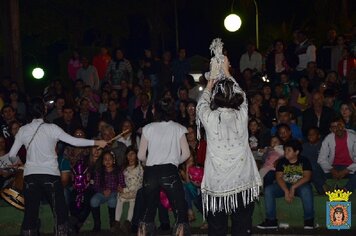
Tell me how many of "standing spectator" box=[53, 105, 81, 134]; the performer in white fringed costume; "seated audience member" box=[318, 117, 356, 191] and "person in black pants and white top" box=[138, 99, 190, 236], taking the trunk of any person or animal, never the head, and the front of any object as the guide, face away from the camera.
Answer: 2

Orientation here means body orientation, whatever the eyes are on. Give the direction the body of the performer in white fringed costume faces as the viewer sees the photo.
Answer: away from the camera

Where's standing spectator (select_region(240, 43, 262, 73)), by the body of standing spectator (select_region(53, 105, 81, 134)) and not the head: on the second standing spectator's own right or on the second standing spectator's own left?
on the second standing spectator's own left

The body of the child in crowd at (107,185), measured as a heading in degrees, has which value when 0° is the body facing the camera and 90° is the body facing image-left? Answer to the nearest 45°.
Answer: approximately 0°

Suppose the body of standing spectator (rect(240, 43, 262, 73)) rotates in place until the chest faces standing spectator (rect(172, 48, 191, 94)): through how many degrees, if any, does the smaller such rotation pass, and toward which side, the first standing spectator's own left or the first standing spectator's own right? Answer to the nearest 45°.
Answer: approximately 90° to the first standing spectator's own right

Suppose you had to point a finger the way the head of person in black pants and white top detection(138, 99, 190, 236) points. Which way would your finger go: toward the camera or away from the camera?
away from the camera

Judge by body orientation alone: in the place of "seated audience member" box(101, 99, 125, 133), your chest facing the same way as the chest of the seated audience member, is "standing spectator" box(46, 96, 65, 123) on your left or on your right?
on your right
